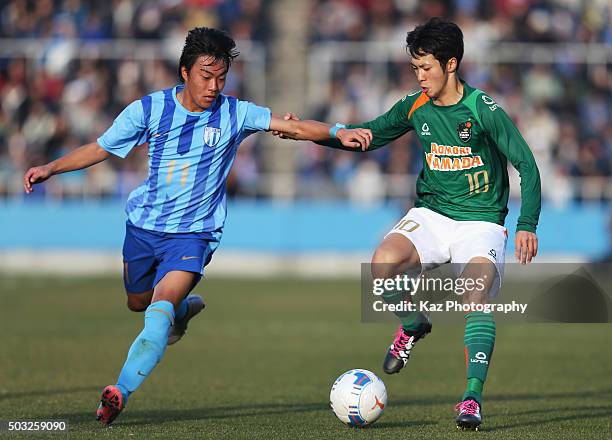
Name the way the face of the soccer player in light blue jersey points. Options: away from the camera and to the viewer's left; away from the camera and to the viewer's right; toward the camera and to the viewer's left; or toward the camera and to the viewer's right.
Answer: toward the camera and to the viewer's right

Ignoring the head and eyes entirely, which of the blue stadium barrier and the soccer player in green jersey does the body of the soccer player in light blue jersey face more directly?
the soccer player in green jersey

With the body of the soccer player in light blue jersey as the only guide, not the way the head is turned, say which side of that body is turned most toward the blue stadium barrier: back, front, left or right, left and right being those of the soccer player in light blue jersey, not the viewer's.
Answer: back

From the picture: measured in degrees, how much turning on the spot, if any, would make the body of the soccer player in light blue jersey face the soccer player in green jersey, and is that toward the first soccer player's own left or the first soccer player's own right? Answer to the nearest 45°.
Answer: approximately 90° to the first soccer player's own left

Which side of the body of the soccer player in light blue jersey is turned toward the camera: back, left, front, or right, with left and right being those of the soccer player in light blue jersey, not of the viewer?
front
